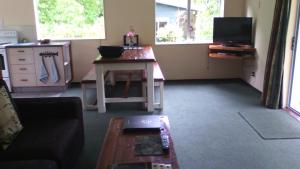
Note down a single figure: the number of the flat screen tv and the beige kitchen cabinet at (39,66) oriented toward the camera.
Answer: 2

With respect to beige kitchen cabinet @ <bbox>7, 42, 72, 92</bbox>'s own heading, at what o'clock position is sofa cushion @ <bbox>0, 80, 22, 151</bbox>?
The sofa cushion is roughly at 12 o'clock from the beige kitchen cabinet.

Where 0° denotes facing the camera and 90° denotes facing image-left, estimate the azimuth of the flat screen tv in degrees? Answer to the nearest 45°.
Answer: approximately 0°

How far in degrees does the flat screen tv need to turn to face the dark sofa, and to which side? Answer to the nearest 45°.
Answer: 0° — it already faces it

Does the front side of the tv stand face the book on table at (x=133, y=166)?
yes

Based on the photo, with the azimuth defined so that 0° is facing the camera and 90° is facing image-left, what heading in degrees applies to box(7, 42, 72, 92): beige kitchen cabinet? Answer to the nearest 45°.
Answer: approximately 0°

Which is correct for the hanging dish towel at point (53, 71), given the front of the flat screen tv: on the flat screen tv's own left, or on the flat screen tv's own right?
on the flat screen tv's own right

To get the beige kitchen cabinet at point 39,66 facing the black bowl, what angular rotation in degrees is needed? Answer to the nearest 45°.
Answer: approximately 45° to its left
